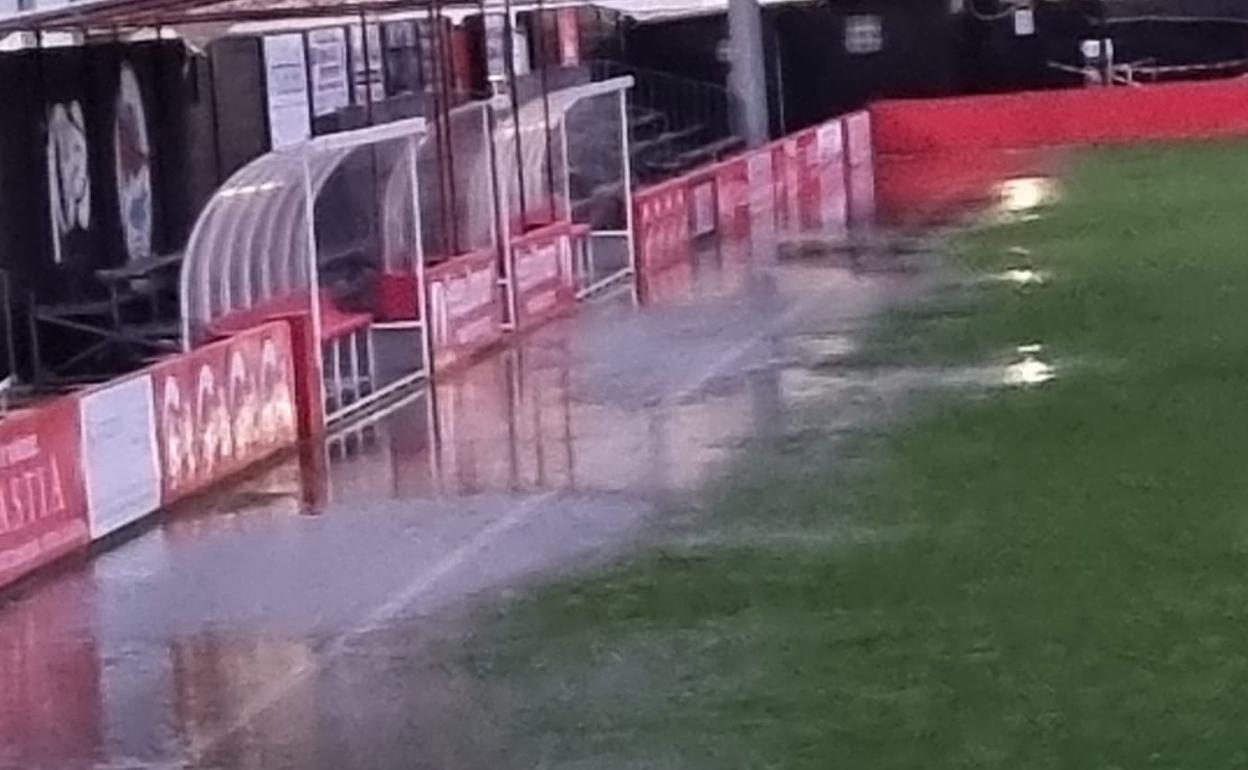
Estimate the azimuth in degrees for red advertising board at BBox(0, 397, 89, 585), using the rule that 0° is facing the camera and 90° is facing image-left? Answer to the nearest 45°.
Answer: approximately 315°

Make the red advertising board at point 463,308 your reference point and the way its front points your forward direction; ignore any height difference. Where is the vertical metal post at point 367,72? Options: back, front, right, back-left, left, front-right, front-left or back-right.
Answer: back-left

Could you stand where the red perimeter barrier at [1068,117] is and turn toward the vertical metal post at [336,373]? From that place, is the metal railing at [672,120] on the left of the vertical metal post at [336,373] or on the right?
right

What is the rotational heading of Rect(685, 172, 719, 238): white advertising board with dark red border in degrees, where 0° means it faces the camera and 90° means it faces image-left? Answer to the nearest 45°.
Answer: approximately 315°

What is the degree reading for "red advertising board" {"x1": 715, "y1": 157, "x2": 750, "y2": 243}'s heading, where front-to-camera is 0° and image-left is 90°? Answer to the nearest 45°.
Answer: approximately 315°

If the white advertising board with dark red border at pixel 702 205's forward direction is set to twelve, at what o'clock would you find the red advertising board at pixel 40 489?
the red advertising board at pixel 40 489 is roughly at 2 o'clock from the white advertising board with dark red border at pixel 702 205.

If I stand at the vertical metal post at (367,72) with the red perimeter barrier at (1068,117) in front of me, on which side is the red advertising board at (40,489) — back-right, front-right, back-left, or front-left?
back-right

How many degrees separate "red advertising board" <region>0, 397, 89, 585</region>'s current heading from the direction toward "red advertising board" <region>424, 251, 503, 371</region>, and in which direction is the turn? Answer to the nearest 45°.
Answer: approximately 90° to its left
